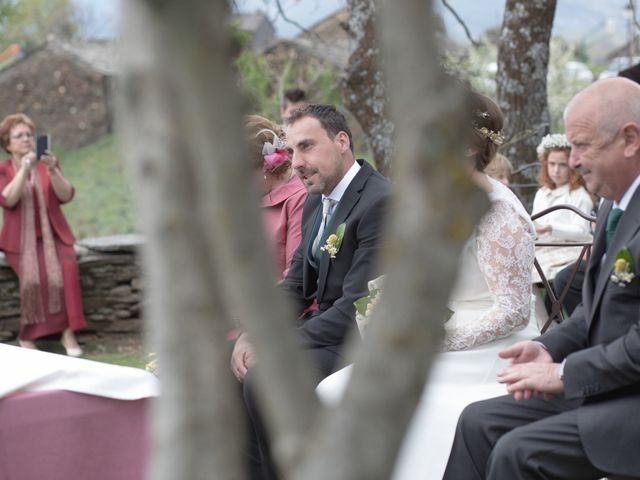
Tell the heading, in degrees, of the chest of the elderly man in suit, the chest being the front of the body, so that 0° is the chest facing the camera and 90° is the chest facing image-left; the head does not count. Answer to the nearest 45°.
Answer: approximately 90°

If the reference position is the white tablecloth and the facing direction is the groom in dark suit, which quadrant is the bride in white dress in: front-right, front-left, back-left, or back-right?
front-right

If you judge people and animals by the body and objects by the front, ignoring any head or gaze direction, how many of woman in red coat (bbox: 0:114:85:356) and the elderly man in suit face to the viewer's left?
1

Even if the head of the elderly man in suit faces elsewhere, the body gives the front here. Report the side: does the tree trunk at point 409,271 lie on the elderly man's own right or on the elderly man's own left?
on the elderly man's own left

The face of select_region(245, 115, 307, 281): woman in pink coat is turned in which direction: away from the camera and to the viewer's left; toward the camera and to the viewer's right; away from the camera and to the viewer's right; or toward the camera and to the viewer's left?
away from the camera and to the viewer's left

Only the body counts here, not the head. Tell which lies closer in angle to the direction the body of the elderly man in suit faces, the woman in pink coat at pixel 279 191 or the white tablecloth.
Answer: the white tablecloth

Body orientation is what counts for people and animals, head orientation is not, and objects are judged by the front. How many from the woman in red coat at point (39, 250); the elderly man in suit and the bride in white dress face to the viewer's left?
2

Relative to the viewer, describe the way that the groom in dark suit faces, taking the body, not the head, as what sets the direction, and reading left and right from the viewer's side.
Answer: facing the viewer and to the left of the viewer

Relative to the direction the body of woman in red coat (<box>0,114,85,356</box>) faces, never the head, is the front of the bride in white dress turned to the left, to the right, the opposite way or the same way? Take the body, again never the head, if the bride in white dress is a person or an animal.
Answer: the opposite way

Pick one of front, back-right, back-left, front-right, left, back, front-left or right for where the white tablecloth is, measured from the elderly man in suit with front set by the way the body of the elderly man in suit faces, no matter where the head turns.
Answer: front

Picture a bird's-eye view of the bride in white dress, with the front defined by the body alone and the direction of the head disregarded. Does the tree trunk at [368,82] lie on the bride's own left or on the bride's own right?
on the bride's own right

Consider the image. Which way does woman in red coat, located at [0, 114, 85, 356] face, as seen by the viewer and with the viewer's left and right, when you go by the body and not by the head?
facing the viewer and to the right of the viewer

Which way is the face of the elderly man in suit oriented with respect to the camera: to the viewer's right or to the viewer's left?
to the viewer's left

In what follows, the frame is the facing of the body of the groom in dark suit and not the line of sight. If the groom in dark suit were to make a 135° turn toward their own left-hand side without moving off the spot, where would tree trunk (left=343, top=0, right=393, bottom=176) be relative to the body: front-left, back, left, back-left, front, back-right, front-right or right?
left
